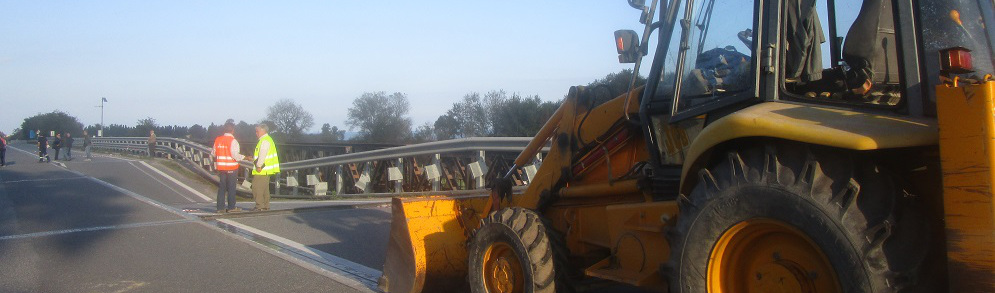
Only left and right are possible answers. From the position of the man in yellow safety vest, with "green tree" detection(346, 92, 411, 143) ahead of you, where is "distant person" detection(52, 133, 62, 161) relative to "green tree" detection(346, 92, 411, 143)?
left

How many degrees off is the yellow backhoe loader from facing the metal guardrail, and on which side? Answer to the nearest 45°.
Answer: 0° — it already faces it

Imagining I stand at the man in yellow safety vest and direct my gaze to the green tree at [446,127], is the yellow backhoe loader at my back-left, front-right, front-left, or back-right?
back-right

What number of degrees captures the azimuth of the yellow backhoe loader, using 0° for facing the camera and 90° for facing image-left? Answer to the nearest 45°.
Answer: approximately 135°
